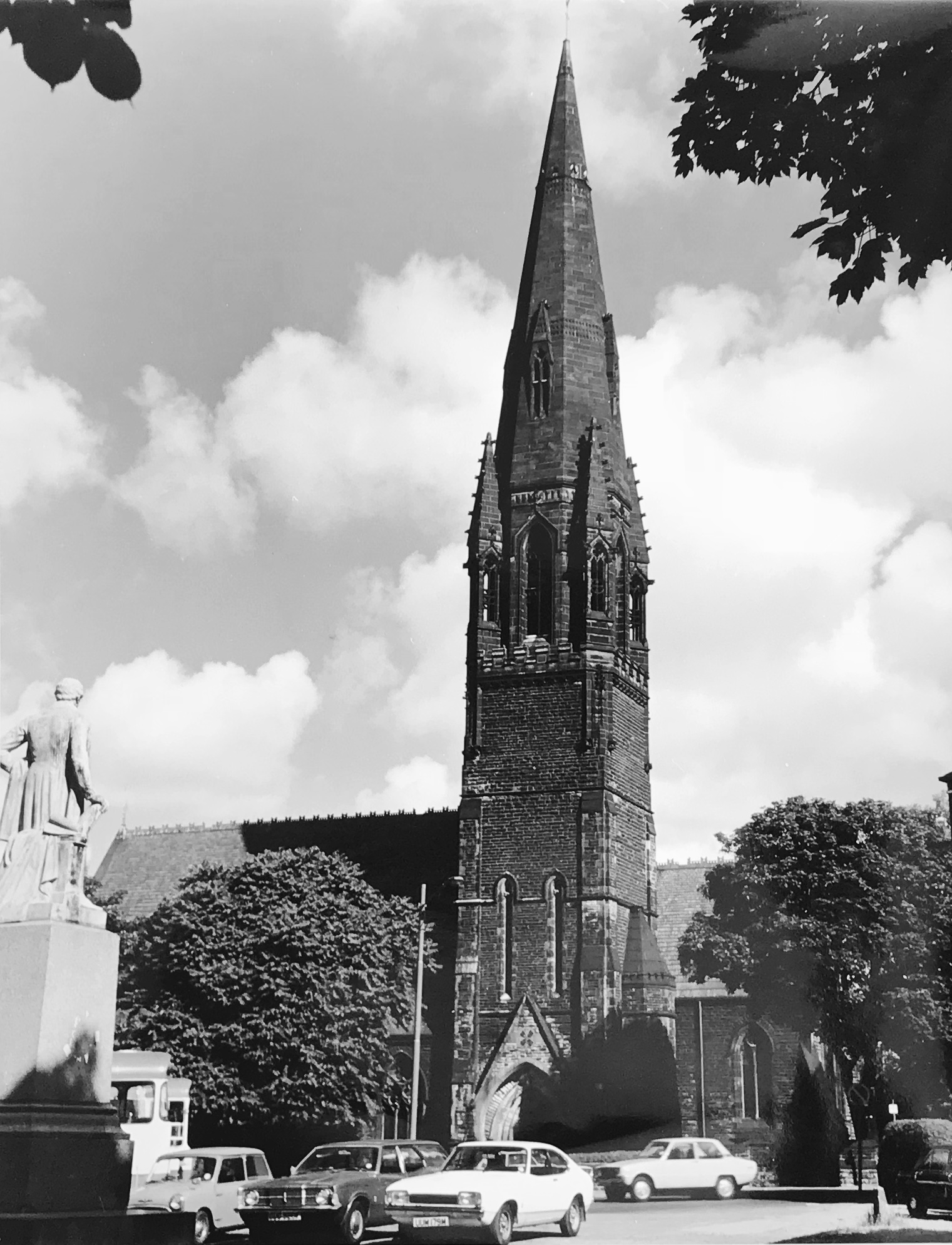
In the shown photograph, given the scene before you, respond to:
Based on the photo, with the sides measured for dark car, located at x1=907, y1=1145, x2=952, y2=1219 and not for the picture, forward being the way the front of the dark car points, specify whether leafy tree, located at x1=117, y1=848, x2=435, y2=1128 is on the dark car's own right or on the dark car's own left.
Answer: on the dark car's own right

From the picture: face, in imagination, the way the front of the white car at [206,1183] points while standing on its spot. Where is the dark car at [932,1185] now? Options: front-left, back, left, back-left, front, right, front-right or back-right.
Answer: back-left

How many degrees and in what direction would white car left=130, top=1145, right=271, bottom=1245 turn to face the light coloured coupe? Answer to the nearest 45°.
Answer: approximately 180°

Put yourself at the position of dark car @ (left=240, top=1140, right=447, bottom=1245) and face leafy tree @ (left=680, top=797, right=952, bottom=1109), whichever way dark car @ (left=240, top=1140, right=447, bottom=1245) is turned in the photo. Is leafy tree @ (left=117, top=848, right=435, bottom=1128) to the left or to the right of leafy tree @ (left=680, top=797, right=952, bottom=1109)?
left

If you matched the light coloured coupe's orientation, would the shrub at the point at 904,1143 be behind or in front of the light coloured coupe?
behind

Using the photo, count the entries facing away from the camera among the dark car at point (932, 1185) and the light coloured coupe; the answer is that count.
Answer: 0

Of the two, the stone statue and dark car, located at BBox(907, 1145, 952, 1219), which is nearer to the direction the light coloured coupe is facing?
the stone statue

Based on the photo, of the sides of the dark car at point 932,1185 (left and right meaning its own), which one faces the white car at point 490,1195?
front

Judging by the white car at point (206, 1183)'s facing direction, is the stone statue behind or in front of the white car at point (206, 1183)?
in front

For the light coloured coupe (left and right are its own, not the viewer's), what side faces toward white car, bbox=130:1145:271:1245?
front

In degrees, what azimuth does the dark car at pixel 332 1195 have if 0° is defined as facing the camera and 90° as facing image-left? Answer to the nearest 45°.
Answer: approximately 45°

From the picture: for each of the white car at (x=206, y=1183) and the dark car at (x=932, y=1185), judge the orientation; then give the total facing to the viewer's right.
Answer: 0

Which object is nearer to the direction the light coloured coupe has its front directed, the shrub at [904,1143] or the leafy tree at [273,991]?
the leafy tree

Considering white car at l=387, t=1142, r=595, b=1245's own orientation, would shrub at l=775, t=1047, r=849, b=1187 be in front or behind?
behind

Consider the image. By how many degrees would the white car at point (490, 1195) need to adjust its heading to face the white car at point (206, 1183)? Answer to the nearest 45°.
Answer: approximately 90° to its right

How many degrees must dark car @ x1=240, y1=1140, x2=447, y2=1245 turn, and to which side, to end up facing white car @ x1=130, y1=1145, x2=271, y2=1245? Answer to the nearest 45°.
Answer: approximately 90° to its right
